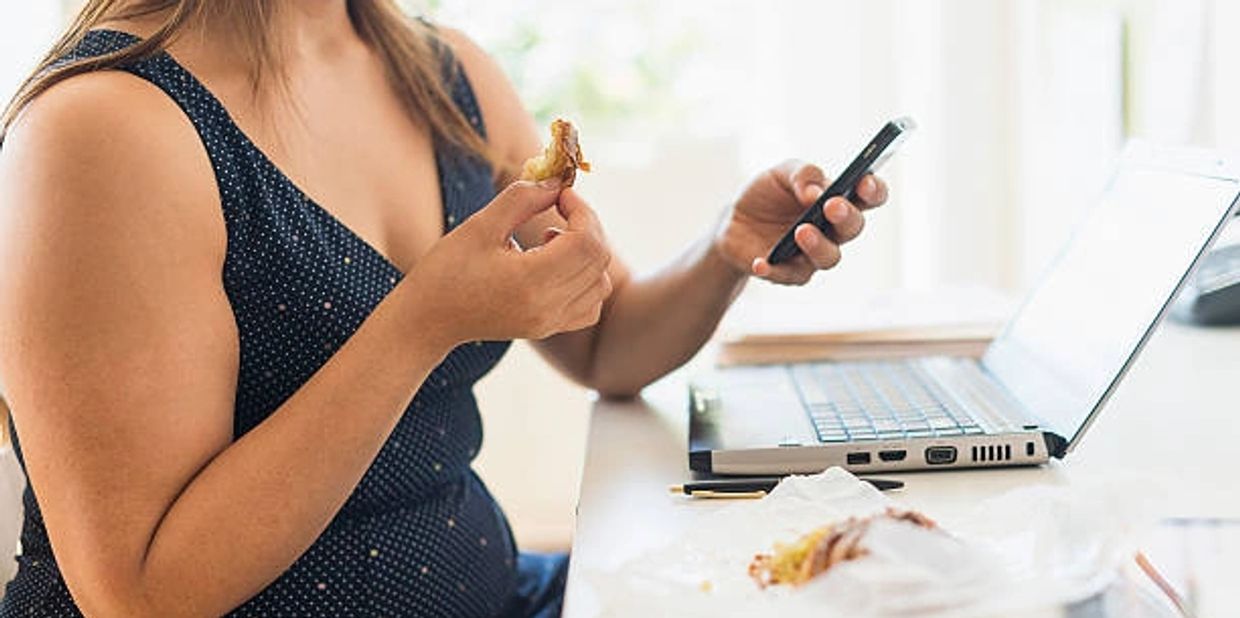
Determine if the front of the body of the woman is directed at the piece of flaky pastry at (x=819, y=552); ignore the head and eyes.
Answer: yes

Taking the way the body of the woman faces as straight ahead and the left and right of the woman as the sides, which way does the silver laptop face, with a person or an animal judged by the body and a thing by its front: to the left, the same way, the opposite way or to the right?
the opposite way

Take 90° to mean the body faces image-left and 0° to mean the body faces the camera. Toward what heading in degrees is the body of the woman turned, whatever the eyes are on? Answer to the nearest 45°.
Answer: approximately 315°

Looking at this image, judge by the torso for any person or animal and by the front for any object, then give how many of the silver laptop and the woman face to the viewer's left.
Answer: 1

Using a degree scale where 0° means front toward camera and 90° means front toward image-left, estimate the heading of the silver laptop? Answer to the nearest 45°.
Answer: approximately 90°

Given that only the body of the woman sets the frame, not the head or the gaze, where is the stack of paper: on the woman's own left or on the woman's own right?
on the woman's own left
